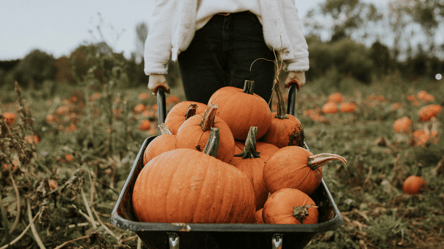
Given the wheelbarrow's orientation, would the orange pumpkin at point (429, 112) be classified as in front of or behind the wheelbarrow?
behind

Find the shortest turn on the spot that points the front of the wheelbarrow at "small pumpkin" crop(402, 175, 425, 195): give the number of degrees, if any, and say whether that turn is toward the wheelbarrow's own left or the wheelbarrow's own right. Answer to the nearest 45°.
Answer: approximately 135° to the wheelbarrow's own left

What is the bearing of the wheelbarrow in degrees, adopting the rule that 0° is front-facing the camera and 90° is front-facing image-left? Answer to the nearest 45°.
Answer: approximately 0°

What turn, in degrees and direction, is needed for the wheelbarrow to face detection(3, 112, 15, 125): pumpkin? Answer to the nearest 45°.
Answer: approximately 135° to its right

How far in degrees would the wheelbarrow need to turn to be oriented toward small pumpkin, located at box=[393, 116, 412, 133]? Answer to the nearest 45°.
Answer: approximately 135° to its left
